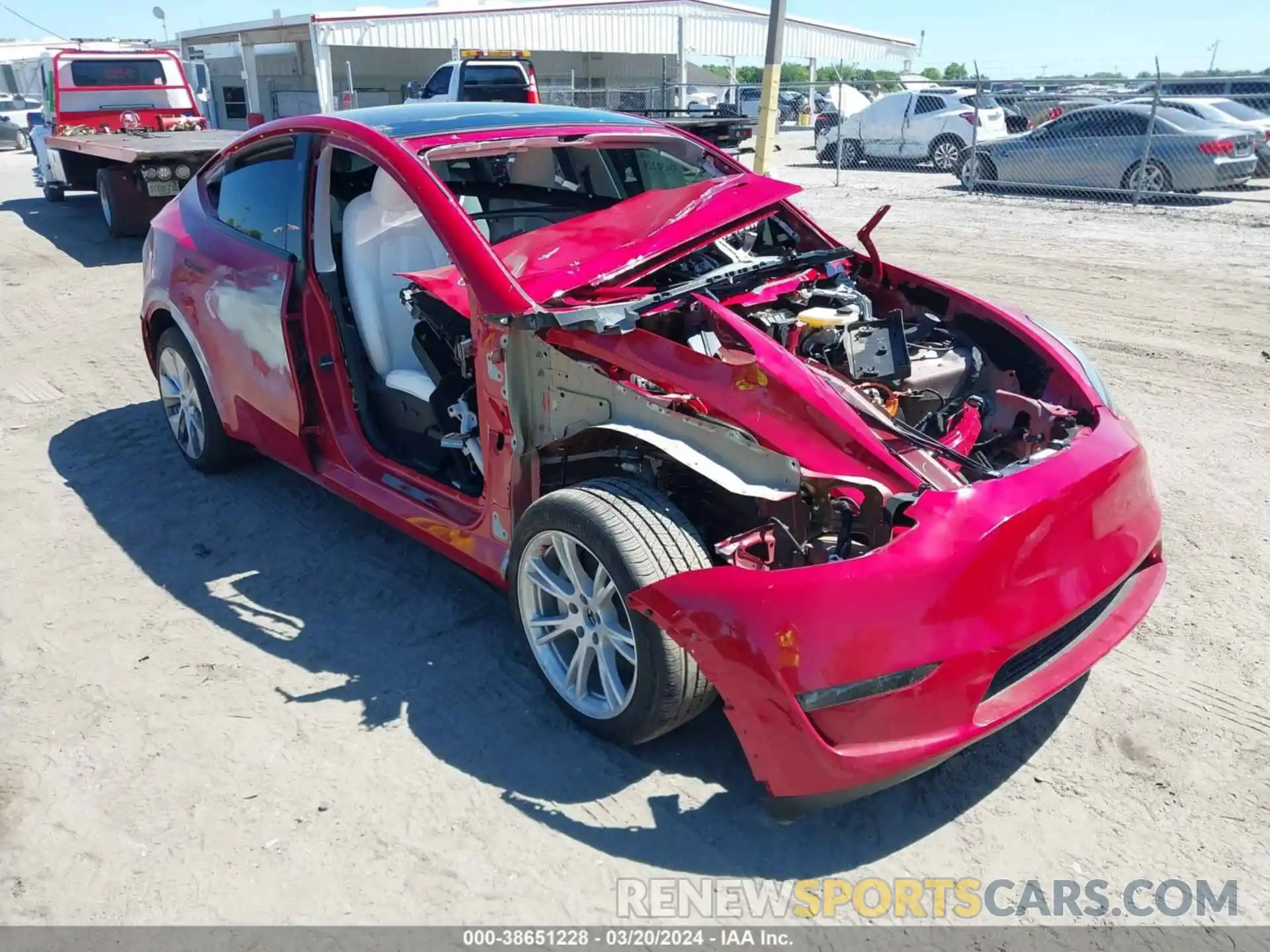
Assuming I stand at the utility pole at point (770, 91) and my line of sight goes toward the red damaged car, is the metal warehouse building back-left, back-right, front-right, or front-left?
back-right

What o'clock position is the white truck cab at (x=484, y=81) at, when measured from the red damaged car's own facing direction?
The white truck cab is roughly at 7 o'clock from the red damaged car.

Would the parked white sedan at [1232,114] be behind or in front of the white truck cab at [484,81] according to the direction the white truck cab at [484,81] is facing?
behind

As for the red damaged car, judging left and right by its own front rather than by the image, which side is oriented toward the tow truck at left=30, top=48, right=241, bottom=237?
back

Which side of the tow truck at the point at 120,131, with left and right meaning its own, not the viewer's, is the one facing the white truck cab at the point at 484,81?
right

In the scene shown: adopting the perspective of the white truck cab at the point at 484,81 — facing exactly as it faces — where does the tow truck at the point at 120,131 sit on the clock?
The tow truck is roughly at 9 o'clock from the white truck cab.

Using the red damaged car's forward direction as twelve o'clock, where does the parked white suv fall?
The parked white suv is roughly at 8 o'clock from the red damaged car.

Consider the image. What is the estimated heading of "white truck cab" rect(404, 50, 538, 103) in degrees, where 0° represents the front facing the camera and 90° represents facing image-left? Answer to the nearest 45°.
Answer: approximately 135°

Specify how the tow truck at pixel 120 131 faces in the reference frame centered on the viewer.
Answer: facing away from the viewer and to the left of the viewer
